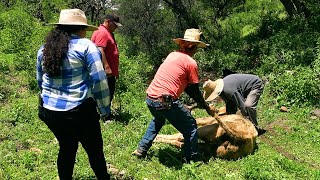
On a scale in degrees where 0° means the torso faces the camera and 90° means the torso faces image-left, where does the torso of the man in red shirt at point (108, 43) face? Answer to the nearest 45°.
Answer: approximately 270°

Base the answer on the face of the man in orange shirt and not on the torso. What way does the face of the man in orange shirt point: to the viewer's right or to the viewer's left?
to the viewer's right

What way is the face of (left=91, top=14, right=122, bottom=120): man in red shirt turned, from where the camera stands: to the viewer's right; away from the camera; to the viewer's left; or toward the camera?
to the viewer's right

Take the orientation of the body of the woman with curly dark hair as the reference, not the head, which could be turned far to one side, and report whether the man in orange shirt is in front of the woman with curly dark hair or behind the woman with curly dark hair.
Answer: in front

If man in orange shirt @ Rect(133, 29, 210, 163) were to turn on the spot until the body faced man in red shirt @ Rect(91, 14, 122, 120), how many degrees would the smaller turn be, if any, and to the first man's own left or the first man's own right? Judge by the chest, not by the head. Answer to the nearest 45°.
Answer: approximately 90° to the first man's own left

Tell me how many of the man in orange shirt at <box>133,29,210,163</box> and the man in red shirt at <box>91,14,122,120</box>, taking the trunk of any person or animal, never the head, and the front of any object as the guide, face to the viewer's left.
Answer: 0

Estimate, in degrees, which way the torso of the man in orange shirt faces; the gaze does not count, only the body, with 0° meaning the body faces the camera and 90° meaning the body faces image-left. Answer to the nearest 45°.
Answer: approximately 225°

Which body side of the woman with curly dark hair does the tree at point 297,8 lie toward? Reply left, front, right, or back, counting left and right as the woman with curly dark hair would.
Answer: front

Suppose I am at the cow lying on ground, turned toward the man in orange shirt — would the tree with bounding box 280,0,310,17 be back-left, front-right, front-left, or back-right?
back-right

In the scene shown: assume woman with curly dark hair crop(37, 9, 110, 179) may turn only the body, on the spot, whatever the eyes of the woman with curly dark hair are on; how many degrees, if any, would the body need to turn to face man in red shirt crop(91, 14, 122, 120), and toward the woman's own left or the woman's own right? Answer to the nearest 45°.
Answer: approximately 45° to the woman's own left

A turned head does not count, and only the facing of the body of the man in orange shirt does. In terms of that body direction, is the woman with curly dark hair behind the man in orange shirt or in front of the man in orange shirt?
behind

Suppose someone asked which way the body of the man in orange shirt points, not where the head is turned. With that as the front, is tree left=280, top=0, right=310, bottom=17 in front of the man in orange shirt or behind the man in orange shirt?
in front

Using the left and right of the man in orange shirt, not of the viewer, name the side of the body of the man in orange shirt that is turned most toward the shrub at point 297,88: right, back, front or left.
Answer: front

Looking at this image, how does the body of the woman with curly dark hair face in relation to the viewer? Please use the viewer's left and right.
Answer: facing away from the viewer and to the right of the viewer
